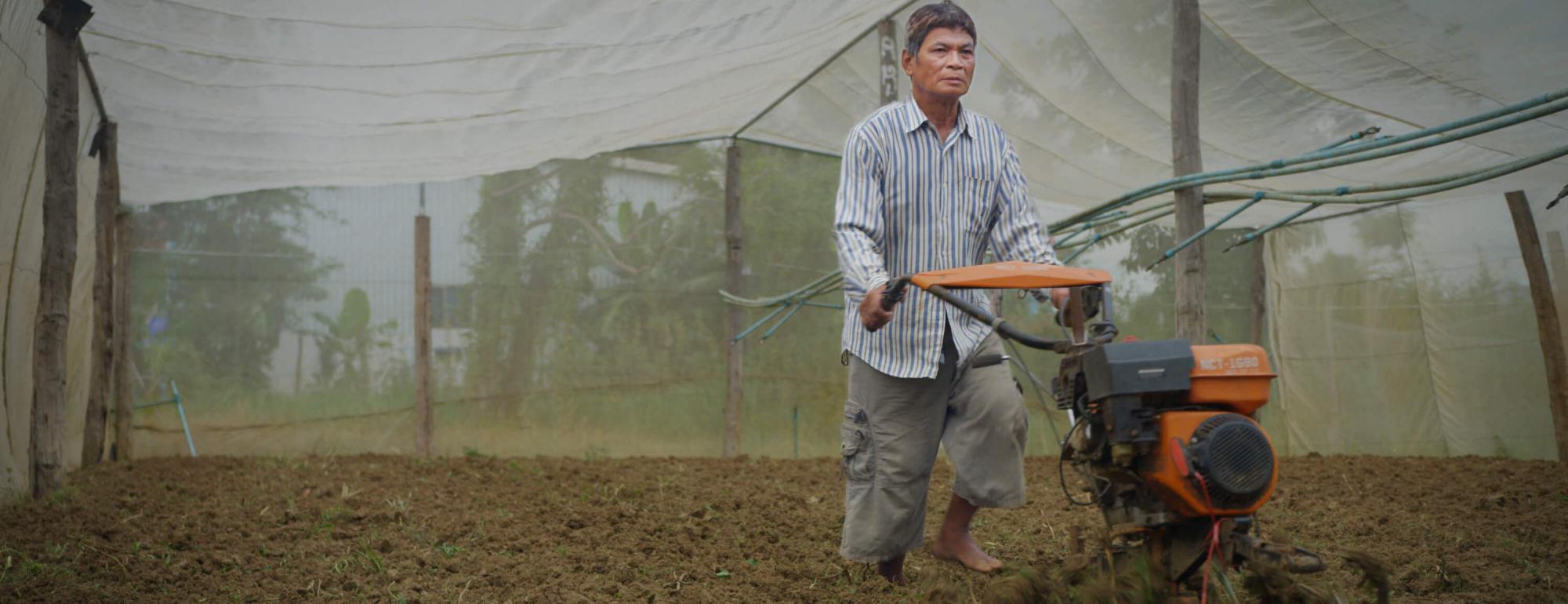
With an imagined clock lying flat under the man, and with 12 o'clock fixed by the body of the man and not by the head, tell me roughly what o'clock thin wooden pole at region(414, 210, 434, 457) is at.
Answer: The thin wooden pole is roughly at 6 o'clock from the man.

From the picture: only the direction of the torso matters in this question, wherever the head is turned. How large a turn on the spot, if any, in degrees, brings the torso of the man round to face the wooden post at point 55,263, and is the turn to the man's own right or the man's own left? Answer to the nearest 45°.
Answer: approximately 135° to the man's own right

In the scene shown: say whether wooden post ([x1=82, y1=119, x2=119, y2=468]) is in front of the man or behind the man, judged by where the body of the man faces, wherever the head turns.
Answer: behind

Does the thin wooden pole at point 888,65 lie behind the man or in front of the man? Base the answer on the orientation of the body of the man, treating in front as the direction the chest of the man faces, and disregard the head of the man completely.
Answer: behind

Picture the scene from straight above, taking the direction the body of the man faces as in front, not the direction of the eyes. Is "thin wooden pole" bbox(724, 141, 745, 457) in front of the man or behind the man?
behind

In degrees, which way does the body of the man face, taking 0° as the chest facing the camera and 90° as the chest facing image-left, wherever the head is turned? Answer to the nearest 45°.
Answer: approximately 315°

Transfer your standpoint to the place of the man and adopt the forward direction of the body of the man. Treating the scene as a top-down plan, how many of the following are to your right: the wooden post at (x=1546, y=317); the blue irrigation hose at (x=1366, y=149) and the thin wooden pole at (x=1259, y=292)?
0

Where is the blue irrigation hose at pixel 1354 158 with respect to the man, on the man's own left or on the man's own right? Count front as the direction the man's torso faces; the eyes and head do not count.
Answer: on the man's own left

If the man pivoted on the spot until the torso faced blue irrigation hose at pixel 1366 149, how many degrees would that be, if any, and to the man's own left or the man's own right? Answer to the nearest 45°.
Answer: approximately 90° to the man's own left

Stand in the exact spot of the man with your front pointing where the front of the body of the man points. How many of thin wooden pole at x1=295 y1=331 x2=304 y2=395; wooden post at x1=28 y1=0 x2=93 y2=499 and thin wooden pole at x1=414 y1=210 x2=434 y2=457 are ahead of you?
0
